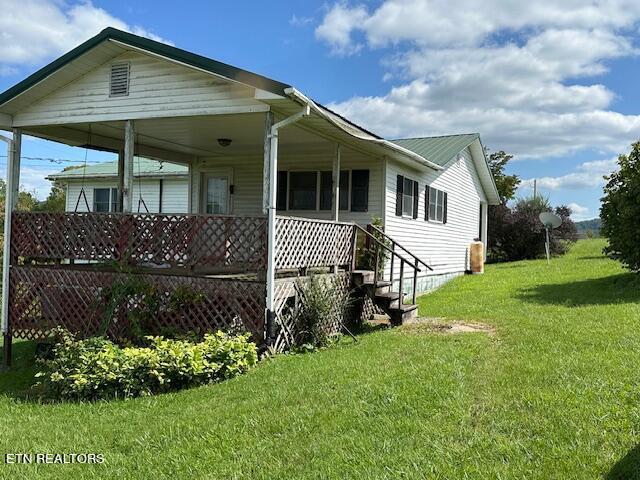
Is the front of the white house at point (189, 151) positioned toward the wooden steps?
no

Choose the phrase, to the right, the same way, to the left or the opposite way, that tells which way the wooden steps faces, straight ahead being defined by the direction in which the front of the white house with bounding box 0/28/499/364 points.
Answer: to the left

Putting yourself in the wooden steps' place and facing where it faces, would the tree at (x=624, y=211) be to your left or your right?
on your left

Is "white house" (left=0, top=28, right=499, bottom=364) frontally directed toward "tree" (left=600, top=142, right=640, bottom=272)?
no

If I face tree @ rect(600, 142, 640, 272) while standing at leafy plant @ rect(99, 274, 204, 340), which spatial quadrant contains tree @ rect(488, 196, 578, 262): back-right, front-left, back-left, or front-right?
front-left

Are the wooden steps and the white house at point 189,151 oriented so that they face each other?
no

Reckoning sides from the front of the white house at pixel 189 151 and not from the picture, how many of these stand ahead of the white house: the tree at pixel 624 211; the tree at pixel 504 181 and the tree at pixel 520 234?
0

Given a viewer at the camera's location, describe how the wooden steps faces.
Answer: facing the viewer and to the right of the viewer

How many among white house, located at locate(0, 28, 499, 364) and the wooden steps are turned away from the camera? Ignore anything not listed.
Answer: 0

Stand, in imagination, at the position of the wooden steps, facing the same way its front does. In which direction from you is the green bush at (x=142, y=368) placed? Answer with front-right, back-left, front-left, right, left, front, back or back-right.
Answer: right

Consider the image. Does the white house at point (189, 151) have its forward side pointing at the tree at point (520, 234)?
no

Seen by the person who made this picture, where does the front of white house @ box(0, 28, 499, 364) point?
facing the viewer and to the left of the viewer
